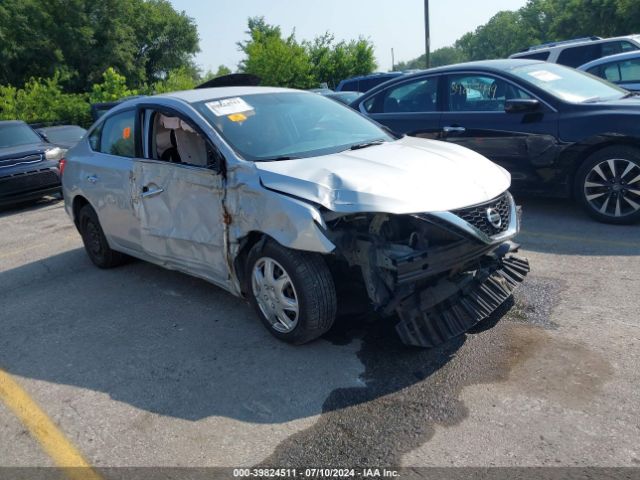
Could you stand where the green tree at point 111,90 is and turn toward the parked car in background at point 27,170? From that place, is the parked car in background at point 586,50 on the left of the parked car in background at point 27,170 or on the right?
left

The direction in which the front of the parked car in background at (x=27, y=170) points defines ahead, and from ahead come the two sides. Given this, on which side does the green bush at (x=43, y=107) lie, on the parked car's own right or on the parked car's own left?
on the parked car's own left

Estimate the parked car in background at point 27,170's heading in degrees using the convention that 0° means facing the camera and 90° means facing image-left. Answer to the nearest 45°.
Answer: approximately 315°

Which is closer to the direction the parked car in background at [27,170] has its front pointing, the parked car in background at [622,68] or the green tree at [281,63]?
the parked car in background

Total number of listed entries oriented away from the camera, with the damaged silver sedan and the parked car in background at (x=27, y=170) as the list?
0

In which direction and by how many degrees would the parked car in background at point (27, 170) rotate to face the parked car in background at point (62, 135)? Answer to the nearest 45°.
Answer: approximately 135° to its left

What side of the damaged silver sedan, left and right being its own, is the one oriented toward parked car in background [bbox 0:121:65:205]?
back

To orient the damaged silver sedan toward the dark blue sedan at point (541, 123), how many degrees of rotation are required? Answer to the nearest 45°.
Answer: approximately 90° to its left

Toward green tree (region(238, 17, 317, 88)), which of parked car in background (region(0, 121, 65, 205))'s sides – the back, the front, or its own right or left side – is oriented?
left

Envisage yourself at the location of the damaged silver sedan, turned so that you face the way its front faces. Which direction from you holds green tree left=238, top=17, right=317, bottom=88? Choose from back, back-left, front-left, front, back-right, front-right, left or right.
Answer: back-left

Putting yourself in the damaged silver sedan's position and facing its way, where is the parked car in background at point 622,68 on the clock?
The parked car in background is roughly at 9 o'clock from the damaged silver sedan.

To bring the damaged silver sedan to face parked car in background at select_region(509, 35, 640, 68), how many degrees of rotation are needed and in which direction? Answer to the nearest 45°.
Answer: approximately 90° to its left
